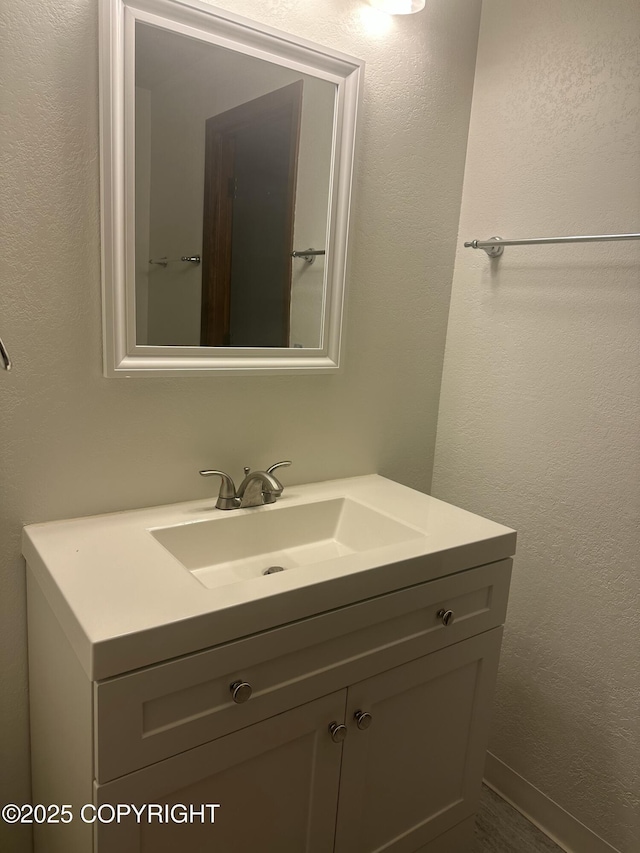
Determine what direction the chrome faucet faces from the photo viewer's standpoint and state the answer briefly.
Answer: facing the viewer and to the right of the viewer

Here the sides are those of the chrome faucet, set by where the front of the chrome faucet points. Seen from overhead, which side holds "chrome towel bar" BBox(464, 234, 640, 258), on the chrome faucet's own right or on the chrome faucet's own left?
on the chrome faucet's own left

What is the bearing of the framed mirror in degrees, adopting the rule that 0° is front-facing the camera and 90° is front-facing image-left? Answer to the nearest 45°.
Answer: approximately 315°

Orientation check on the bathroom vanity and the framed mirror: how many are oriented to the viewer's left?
0
